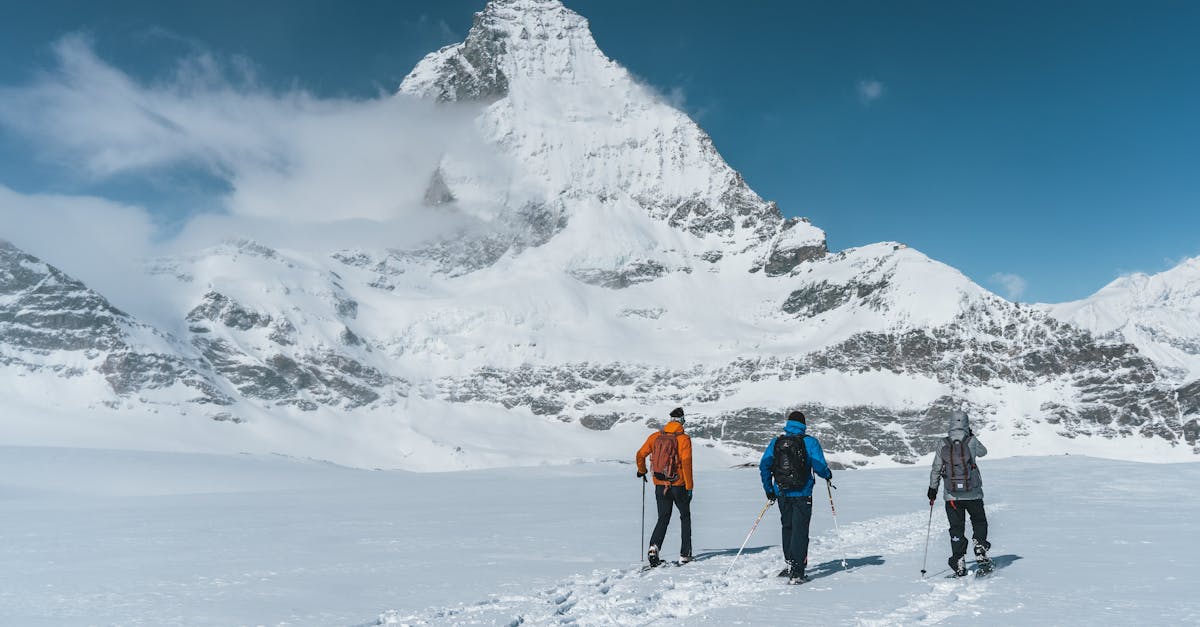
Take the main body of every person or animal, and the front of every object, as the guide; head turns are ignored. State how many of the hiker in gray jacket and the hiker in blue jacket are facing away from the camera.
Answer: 2

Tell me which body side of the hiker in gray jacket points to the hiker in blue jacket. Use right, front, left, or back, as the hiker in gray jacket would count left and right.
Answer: left

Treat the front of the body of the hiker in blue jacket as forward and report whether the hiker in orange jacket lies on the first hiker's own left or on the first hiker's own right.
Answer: on the first hiker's own left

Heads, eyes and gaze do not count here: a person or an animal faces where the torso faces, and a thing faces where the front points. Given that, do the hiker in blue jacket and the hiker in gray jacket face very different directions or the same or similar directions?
same or similar directions

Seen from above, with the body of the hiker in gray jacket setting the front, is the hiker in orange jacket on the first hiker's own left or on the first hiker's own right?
on the first hiker's own left

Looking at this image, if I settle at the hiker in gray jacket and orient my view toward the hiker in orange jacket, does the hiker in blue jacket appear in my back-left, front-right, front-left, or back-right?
front-left

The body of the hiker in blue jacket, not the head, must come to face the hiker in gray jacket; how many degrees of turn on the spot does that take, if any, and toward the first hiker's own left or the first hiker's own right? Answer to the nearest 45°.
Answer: approximately 90° to the first hiker's own right

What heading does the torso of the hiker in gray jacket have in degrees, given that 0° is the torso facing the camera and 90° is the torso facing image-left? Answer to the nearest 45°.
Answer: approximately 180°

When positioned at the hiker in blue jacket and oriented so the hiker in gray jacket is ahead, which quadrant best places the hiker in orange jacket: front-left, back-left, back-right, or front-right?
back-left

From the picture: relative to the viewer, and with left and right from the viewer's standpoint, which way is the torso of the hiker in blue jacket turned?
facing away from the viewer

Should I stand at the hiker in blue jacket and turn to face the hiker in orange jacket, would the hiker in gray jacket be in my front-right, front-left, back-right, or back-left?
back-right
